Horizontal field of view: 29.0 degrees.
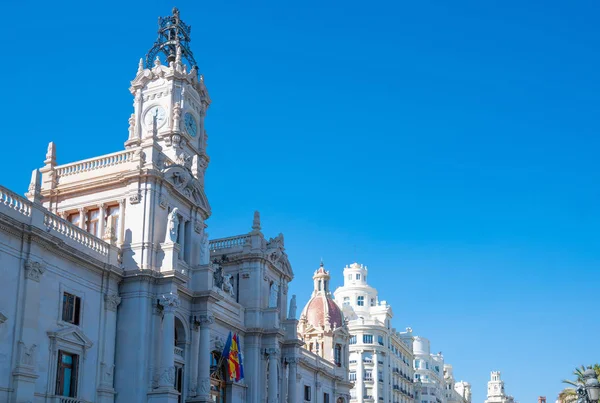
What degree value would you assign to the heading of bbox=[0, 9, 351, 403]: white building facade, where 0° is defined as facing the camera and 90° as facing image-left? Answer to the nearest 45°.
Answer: approximately 315°
